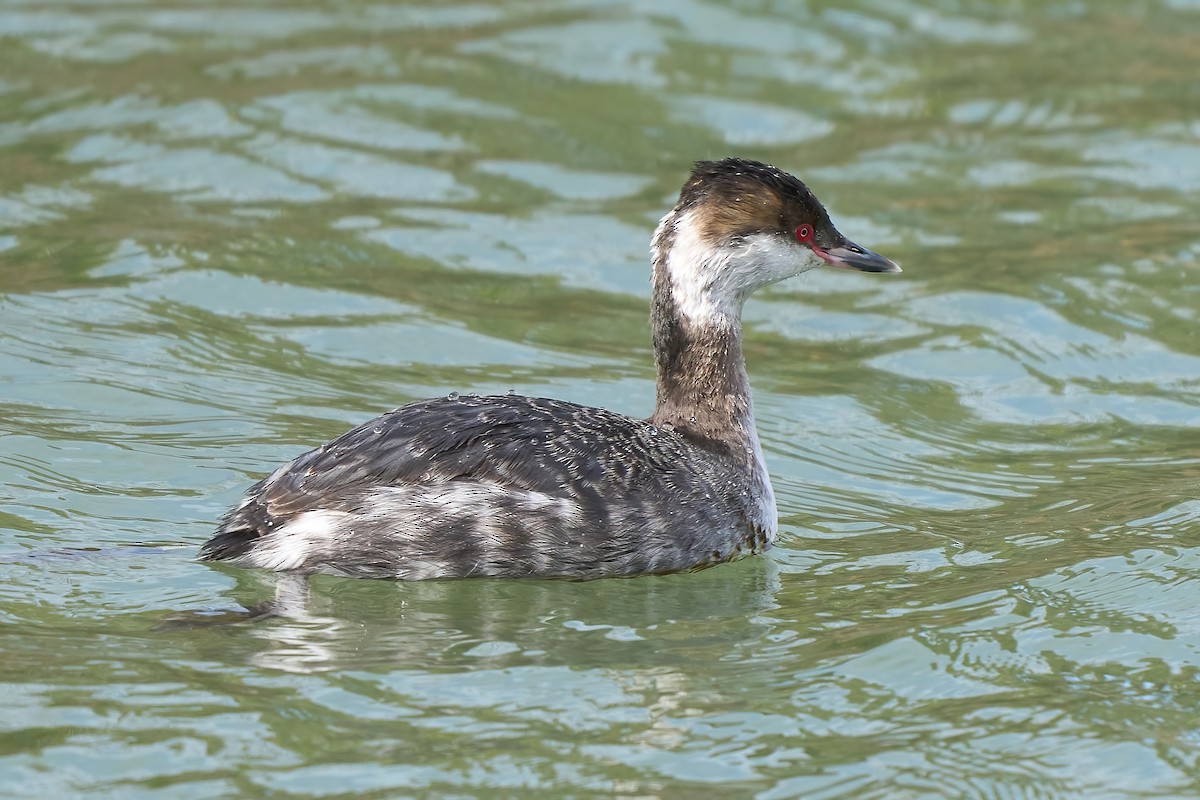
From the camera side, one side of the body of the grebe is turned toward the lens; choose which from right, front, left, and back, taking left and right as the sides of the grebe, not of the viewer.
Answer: right
